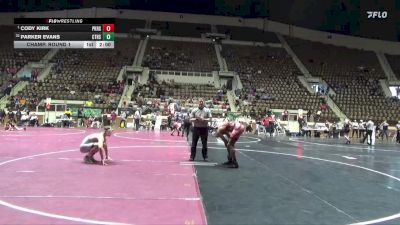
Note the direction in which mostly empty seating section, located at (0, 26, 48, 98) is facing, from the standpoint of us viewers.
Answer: facing the viewer and to the right of the viewer

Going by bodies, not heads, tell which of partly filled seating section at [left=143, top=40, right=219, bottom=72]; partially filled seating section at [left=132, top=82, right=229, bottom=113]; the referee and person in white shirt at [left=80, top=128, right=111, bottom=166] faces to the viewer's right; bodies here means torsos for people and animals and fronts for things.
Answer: the person in white shirt

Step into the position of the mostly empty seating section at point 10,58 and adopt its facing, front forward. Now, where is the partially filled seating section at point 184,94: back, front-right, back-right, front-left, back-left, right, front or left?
front

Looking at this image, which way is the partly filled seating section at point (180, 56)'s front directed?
toward the camera

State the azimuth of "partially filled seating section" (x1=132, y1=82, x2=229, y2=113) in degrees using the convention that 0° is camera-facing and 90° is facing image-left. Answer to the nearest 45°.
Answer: approximately 0°

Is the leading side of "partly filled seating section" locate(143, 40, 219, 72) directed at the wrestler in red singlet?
yes

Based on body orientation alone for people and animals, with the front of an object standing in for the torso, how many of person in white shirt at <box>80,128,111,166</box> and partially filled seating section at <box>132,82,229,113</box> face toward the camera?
1

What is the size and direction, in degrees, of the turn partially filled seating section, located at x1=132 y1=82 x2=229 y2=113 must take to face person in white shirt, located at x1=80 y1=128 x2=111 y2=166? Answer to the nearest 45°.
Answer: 0° — it already faces them

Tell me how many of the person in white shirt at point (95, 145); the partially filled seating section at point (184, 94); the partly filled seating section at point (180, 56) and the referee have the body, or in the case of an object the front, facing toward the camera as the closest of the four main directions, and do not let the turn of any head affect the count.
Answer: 3

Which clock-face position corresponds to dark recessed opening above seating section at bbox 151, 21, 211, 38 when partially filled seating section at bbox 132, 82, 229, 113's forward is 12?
dark recessed opening above seating section at bbox 151, 21, 211, 38 is roughly at 6 o'clock from partially filled seating section at bbox 132, 82, 229, 113.

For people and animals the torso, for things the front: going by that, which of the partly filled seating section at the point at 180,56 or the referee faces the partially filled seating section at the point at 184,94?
the partly filled seating section at the point at 180,56

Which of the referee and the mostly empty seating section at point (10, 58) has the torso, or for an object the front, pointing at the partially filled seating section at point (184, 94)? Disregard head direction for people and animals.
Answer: the mostly empty seating section at point (10, 58)

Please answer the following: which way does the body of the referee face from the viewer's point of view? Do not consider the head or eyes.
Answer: toward the camera

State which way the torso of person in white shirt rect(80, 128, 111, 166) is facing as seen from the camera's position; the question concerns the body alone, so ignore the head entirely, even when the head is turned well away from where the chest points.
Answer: to the viewer's right
